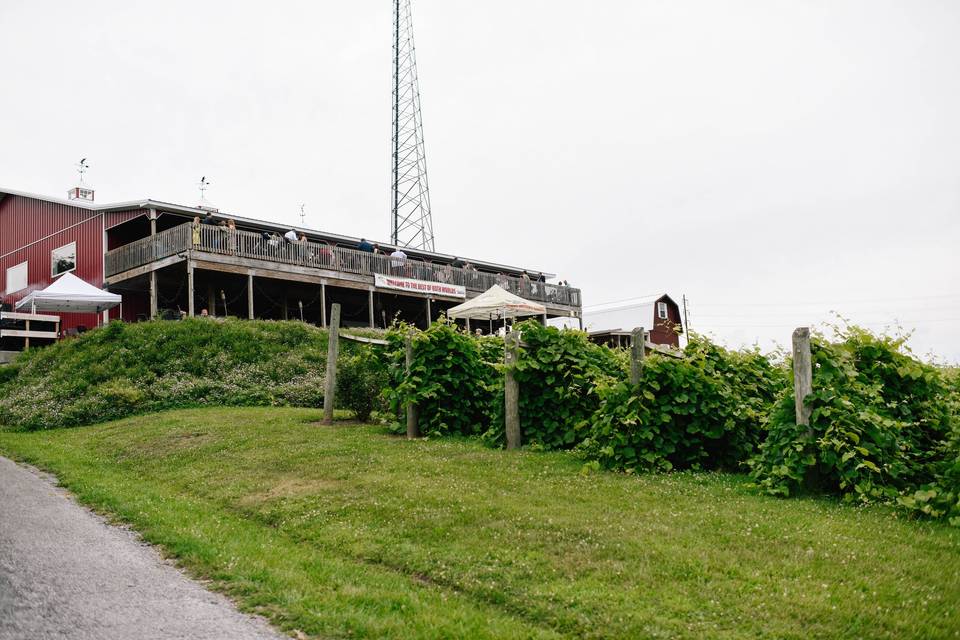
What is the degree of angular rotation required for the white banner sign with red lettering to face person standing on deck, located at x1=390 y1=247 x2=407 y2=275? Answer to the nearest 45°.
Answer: approximately 90° to its right

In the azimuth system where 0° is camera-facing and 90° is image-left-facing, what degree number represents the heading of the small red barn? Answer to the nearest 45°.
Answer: approximately 315°

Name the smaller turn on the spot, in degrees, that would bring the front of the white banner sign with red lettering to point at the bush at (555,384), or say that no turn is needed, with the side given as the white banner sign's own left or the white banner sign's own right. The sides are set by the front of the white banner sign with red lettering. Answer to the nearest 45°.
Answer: approximately 45° to the white banner sign's own right

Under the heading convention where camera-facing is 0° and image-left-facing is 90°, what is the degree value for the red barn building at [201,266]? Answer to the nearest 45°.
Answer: approximately 315°

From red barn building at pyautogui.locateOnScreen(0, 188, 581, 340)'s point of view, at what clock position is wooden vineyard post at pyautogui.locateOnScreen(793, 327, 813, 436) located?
The wooden vineyard post is roughly at 1 o'clock from the red barn building.
